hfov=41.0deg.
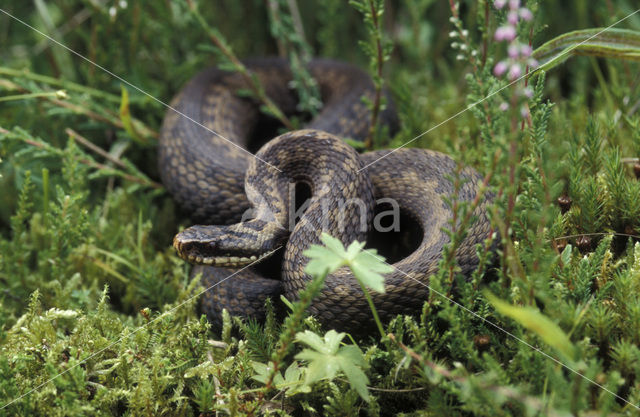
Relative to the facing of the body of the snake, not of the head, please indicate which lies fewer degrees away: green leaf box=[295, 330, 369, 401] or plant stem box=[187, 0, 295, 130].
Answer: the plant stem

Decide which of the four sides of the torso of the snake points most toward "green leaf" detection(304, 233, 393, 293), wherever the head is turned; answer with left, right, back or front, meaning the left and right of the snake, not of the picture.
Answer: left

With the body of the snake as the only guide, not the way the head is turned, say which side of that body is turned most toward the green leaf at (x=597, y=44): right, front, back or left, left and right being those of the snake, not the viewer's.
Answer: back

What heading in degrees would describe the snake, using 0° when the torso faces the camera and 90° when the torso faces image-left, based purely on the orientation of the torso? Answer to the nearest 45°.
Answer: approximately 90°

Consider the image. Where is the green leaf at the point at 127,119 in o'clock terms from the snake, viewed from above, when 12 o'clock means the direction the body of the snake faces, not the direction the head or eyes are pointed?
The green leaf is roughly at 1 o'clock from the snake.

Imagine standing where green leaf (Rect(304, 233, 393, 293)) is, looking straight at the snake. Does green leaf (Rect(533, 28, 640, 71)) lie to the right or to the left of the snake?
right

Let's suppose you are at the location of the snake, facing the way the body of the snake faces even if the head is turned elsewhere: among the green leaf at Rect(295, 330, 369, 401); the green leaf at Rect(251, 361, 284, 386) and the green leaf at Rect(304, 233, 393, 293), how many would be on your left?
3

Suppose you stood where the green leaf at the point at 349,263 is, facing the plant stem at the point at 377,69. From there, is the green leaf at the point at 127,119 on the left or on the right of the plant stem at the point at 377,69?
left

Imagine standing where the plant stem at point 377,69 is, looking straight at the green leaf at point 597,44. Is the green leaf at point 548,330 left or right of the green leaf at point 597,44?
right
